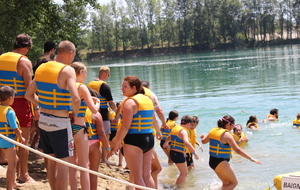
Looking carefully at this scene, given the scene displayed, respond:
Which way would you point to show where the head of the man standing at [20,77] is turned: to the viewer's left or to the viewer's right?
to the viewer's right

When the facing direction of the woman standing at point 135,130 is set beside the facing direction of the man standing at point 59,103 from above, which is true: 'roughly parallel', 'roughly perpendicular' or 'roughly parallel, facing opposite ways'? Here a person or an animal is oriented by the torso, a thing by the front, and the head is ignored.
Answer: roughly perpendicular

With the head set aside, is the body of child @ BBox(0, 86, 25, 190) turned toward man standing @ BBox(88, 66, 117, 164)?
yes

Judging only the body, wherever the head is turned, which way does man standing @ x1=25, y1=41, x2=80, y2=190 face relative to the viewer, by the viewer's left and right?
facing away from the viewer and to the right of the viewer

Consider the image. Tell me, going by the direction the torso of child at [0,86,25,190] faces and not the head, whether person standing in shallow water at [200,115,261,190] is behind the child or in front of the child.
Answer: in front

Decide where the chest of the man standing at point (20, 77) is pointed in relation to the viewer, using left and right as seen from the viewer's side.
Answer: facing away from the viewer and to the right of the viewer

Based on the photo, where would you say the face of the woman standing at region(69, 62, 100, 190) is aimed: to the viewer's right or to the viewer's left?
to the viewer's right

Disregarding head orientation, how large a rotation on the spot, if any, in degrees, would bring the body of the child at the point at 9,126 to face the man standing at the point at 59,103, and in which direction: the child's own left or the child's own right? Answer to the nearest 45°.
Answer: approximately 90° to the child's own right
